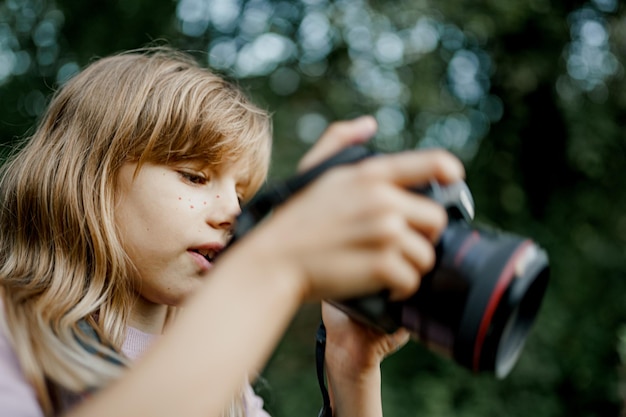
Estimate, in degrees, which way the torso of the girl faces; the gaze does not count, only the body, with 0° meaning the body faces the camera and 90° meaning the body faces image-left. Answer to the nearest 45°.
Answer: approximately 315°
